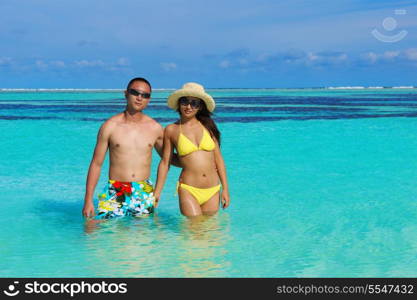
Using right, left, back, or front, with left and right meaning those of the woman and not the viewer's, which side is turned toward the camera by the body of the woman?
front

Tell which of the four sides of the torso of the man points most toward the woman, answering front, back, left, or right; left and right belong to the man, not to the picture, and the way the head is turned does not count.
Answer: left

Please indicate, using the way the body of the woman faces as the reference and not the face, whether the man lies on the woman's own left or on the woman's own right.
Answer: on the woman's own right

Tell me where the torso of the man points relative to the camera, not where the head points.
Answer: toward the camera

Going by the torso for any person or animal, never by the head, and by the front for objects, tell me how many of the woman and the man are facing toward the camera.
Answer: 2
